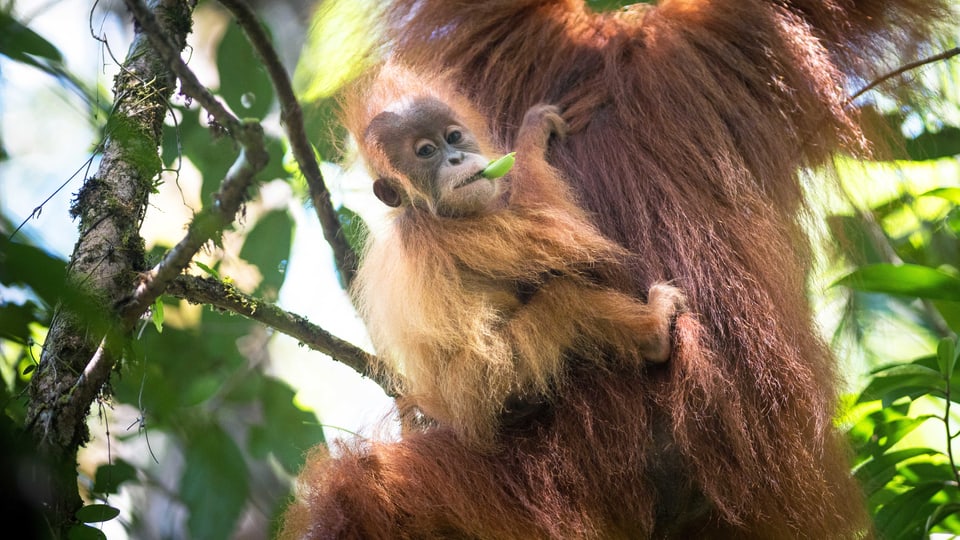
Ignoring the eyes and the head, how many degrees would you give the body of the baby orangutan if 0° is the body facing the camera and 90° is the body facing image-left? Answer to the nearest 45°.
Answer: approximately 270°

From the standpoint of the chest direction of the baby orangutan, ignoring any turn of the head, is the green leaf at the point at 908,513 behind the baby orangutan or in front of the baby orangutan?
in front

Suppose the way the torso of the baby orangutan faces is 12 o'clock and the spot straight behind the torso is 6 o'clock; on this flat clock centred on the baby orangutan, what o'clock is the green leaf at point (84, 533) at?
The green leaf is roughly at 5 o'clock from the baby orangutan.

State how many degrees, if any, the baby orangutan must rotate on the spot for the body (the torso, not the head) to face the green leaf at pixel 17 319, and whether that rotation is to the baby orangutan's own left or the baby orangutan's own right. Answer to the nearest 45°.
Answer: approximately 90° to the baby orangutan's own right

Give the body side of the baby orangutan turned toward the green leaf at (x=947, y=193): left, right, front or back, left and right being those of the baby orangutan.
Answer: front

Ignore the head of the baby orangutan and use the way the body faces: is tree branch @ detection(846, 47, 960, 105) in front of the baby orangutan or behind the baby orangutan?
in front

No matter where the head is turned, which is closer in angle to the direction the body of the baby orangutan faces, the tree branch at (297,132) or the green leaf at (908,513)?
the green leaf

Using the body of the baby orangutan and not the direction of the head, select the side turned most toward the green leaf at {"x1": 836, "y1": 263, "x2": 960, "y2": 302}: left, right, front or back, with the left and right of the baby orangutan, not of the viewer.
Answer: front
